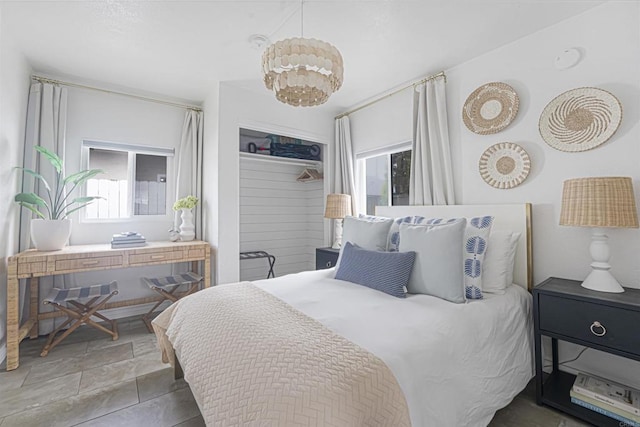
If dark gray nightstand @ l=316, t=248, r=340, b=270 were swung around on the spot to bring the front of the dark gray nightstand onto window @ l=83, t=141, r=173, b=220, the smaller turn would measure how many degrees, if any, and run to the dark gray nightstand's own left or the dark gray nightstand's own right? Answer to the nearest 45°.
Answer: approximately 45° to the dark gray nightstand's own right

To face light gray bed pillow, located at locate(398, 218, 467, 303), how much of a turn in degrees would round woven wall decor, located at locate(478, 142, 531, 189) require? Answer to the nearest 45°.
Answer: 0° — it already faces it

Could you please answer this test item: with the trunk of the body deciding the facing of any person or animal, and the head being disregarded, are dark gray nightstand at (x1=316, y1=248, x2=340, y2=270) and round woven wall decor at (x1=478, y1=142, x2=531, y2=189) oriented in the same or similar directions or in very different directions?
same or similar directions

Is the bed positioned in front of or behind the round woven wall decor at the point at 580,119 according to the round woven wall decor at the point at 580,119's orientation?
in front

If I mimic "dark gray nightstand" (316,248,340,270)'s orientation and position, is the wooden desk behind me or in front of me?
in front

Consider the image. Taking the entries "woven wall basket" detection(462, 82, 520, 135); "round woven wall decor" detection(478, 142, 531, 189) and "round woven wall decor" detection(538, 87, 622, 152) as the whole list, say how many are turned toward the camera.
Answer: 3

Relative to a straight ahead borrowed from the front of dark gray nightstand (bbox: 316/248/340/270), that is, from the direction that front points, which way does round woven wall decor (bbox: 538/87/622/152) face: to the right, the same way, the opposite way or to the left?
the same way

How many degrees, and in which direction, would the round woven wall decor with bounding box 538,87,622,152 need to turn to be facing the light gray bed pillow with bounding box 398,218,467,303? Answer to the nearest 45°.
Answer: approximately 45° to its right

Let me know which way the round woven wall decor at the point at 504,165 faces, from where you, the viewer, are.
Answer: facing the viewer

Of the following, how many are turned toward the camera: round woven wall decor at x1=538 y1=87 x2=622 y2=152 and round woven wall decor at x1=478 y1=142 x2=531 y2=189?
2

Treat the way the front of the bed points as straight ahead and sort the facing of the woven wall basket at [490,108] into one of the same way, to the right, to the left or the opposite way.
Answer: the same way

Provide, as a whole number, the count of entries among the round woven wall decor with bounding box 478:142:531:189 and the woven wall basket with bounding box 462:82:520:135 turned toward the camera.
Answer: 2

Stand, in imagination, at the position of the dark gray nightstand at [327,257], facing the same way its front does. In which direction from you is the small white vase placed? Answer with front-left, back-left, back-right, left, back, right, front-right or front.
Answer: front-right

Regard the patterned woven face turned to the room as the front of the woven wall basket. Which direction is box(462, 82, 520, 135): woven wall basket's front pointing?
toward the camera
